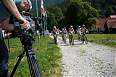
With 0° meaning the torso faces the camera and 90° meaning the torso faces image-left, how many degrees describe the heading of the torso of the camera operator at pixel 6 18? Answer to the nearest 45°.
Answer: approximately 270°
